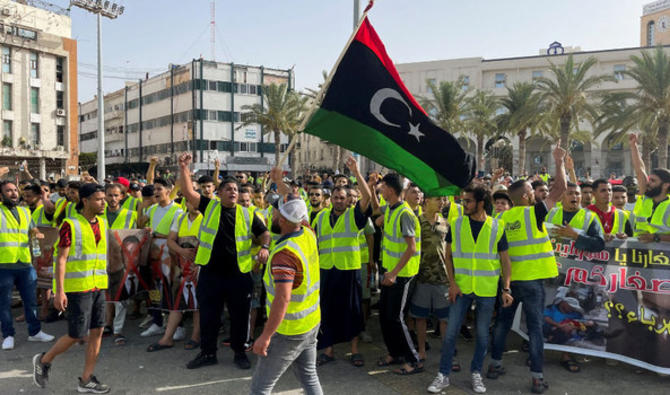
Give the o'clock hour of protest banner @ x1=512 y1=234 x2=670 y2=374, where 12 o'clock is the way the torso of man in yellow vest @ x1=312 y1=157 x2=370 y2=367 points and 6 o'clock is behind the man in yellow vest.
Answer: The protest banner is roughly at 9 o'clock from the man in yellow vest.

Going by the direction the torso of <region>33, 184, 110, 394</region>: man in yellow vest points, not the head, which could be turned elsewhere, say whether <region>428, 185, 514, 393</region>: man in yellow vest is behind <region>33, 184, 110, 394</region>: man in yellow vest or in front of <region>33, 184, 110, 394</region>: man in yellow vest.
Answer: in front

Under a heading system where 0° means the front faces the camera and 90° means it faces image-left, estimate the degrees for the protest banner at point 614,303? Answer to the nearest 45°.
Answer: approximately 0°

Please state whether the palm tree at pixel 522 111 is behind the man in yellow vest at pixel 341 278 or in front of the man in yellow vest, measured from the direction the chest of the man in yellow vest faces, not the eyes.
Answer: behind

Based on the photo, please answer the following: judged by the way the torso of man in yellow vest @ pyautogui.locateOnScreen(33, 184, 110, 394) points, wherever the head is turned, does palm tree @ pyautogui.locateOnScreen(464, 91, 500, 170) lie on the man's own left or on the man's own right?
on the man's own left

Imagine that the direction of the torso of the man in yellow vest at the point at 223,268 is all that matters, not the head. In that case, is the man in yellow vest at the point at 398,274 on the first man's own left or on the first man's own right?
on the first man's own left

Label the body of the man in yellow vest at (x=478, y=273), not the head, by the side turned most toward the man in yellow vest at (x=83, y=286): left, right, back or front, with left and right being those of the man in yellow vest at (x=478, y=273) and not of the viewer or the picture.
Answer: right

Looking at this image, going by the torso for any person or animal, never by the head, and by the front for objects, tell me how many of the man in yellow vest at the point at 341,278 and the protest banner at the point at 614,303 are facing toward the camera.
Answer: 2

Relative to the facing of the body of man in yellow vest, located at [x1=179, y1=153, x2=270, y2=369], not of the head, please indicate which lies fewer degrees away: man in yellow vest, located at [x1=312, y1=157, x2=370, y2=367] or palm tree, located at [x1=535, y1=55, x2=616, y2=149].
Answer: the man in yellow vest

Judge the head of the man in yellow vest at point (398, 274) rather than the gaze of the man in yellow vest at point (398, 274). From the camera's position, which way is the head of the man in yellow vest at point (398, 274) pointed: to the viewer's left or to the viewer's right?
to the viewer's left

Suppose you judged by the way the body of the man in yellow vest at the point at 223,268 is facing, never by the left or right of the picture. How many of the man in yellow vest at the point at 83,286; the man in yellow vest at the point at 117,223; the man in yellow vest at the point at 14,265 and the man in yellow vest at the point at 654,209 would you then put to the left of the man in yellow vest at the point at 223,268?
1
